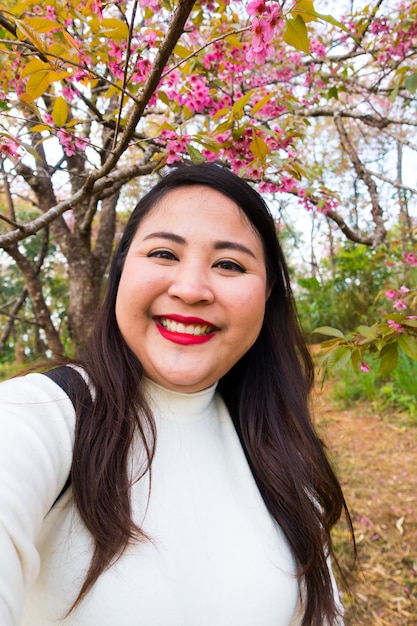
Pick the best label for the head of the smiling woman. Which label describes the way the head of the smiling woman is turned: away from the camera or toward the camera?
toward the camera

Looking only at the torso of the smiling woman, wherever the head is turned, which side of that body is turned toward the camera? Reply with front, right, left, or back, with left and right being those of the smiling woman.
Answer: front
